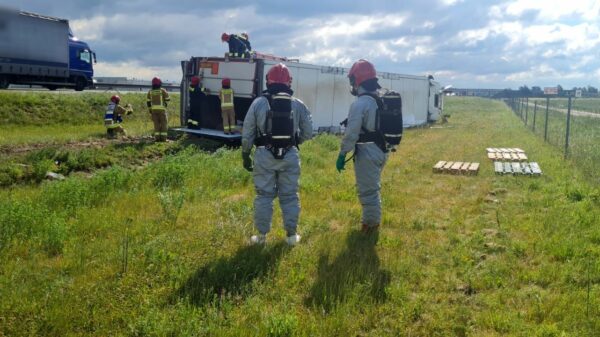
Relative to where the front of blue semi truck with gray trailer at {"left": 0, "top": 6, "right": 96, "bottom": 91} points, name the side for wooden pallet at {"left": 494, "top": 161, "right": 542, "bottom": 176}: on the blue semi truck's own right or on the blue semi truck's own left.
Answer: on the blue semi truck's own right

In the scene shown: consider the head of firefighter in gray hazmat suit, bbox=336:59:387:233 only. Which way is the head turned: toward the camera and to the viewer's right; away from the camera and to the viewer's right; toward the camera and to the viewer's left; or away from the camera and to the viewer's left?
away from the camera and to the viewer's left

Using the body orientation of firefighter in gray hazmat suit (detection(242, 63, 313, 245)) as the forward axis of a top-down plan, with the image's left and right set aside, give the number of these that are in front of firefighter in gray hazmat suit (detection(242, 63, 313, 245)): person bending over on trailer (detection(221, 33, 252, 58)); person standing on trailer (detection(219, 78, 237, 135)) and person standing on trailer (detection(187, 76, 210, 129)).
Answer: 3

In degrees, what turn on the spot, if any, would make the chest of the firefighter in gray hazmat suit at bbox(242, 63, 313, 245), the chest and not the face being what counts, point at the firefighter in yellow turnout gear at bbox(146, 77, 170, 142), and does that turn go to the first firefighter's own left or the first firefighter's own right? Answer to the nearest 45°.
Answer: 0° — they already face them

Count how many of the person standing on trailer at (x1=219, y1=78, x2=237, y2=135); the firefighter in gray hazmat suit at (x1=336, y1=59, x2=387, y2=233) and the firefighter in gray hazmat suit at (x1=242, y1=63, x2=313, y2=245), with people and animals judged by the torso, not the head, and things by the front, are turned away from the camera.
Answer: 2

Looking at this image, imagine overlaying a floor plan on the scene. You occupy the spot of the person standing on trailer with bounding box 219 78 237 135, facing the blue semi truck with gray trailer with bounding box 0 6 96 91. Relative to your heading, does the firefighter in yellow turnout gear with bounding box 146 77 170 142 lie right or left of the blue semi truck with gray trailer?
left

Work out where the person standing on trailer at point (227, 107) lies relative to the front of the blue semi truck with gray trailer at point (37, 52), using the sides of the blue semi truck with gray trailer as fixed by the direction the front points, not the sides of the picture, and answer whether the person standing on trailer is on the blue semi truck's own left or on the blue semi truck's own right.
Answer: on the blue semi truck's own right

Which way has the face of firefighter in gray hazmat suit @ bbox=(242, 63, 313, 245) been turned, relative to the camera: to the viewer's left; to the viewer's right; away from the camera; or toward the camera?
away from the camera

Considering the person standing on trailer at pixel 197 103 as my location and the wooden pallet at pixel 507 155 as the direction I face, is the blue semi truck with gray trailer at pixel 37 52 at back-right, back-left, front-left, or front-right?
back-left

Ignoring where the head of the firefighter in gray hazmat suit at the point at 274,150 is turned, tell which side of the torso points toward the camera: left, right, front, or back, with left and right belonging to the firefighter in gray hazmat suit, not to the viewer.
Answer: back

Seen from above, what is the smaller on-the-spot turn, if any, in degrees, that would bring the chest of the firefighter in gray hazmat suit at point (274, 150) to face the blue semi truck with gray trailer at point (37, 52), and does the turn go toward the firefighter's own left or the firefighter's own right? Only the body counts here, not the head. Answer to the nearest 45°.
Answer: approximately 45° to the firefighter's own left
